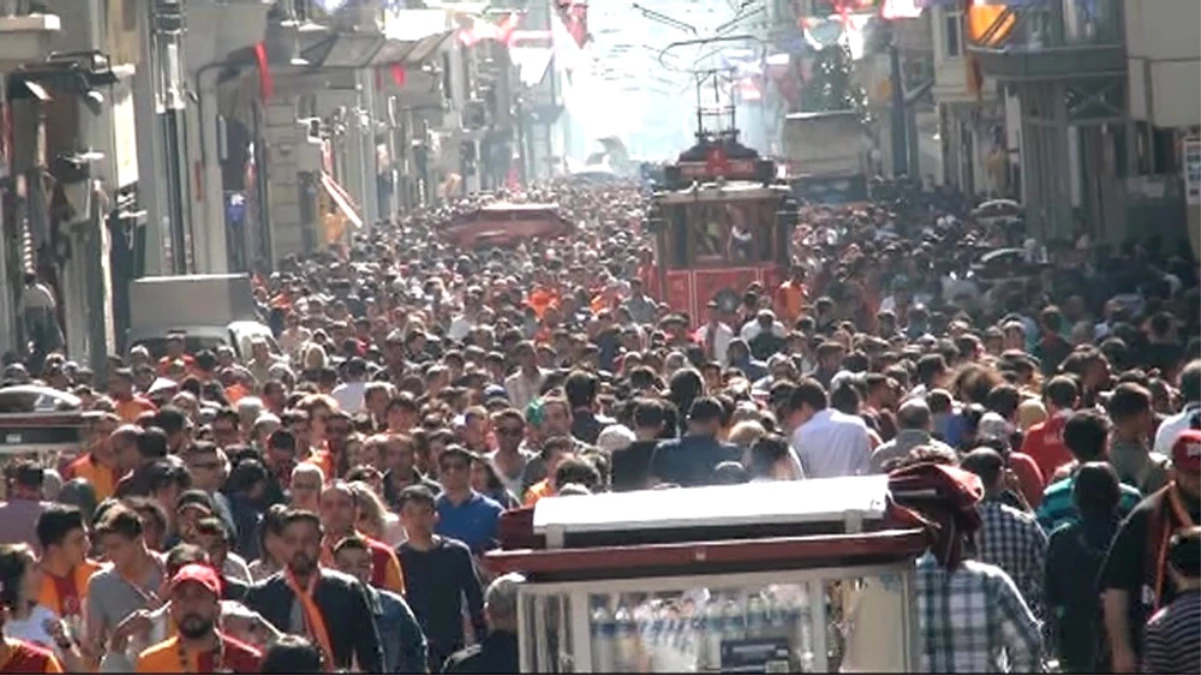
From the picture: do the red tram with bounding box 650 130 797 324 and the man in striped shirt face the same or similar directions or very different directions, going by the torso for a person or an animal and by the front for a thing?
very different directions

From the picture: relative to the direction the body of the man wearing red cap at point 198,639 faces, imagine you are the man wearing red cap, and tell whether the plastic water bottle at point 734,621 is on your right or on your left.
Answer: on your left

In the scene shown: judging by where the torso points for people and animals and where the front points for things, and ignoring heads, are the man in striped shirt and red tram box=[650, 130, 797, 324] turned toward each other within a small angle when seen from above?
yes

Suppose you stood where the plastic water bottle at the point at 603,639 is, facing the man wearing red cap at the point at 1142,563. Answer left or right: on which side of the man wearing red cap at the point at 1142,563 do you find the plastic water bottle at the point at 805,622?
right

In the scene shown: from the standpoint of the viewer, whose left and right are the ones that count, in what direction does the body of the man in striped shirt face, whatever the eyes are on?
facing away from the viewer

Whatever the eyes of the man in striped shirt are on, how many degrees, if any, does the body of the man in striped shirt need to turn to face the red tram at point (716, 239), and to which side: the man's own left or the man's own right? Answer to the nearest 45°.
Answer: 0° — they already face it

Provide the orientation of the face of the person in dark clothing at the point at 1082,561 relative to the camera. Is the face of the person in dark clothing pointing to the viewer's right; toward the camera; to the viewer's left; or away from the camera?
away from the camera

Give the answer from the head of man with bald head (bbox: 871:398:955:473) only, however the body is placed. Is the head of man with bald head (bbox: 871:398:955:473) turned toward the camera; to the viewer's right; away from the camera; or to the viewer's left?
away from the camera

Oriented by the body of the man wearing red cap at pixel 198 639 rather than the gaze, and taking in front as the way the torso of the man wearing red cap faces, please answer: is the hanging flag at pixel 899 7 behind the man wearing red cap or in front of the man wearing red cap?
behind

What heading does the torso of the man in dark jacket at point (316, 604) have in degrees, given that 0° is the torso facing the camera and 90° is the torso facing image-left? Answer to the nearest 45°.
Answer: approximately 0°
